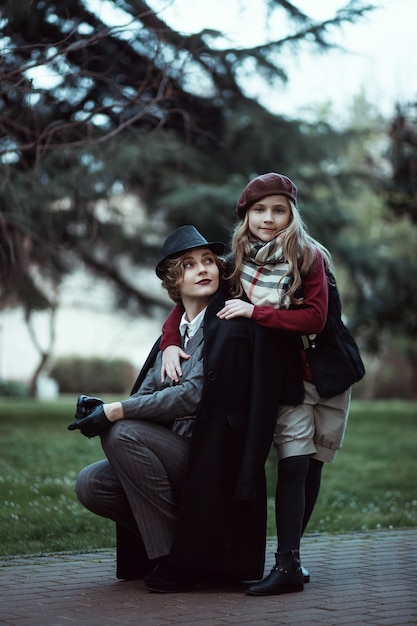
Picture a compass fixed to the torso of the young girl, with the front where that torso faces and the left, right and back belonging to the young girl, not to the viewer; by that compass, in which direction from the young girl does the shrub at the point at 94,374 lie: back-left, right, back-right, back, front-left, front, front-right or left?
back-right

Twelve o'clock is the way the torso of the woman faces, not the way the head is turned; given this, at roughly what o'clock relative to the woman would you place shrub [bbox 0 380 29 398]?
The shrub is roughly at 4 o'clock from the woman.

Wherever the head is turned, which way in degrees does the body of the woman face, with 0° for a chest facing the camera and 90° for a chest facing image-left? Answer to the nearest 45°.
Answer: approximately 45°

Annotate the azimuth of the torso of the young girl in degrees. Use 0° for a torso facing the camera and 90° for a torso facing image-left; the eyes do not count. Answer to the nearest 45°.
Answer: approximately 45°

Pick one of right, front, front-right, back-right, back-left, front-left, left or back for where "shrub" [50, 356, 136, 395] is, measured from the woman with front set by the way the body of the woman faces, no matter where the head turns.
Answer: back-right
